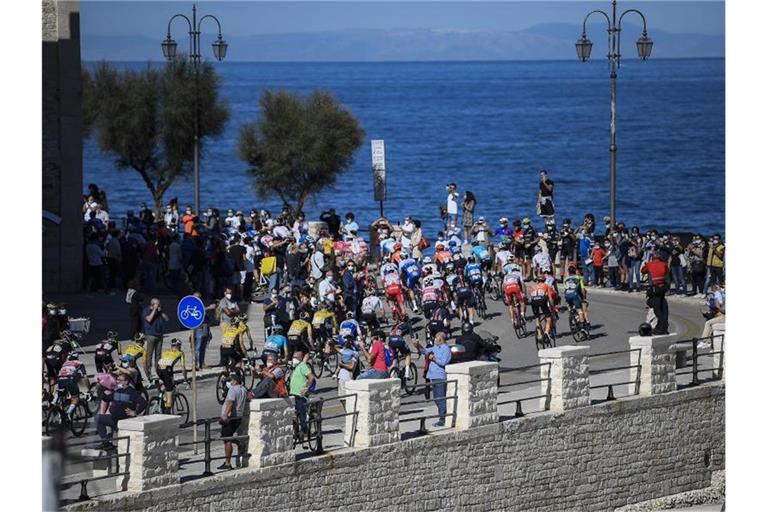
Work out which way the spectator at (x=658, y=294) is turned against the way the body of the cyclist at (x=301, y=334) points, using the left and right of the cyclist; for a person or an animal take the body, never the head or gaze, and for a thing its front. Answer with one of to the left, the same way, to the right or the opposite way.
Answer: to the left

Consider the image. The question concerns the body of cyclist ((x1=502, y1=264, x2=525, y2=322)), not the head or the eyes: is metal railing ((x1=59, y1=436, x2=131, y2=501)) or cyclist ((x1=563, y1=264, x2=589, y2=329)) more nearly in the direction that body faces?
the cyclist

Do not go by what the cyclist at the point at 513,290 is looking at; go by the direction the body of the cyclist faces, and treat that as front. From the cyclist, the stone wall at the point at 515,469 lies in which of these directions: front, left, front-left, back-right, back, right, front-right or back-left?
back

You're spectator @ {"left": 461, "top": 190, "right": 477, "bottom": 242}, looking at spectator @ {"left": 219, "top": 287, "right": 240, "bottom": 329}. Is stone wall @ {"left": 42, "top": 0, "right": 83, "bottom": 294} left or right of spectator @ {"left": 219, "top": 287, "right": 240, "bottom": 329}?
right

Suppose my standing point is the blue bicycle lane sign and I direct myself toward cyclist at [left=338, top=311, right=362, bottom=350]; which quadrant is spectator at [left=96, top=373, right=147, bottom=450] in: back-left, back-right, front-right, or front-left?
back-right

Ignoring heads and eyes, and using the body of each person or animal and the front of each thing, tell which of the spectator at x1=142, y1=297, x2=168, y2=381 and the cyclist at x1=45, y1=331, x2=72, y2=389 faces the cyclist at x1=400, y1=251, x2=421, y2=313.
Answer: the cyclist at x1=45, y1=331, x2=72, y2=389

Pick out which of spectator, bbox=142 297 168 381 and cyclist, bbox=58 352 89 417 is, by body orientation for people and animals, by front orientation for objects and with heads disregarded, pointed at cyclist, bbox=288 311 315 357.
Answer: cyclist, bbox=58 352 89 417

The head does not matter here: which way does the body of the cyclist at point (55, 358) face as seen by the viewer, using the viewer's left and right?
facing away from the viewer and to the right of the viewer

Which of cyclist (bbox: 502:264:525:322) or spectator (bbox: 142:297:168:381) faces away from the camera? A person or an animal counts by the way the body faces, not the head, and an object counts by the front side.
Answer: the cyclist

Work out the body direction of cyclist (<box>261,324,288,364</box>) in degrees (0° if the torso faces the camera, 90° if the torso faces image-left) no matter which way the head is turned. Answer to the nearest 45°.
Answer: approximately 225°
